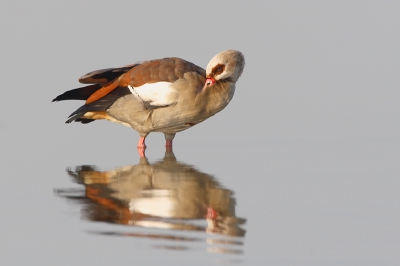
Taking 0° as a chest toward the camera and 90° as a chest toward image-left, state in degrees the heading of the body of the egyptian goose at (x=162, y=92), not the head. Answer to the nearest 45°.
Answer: approximately 270°
